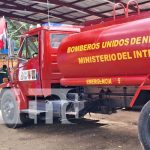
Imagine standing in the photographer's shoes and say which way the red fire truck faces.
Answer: facing away from the viewer and to the left of the viewer
